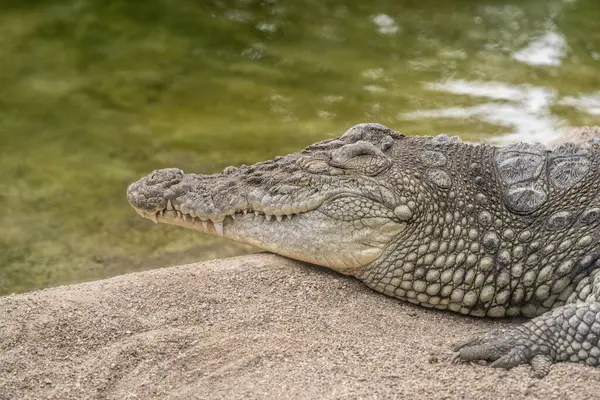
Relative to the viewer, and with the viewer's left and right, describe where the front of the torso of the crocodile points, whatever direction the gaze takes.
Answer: facing to the left of the viewer
